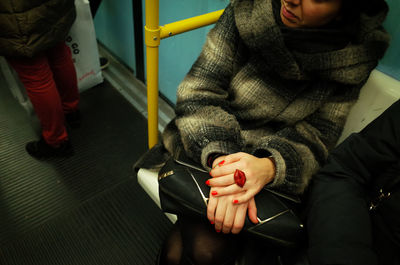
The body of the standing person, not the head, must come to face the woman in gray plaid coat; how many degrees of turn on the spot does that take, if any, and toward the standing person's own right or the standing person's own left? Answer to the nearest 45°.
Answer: approximately 135° to the standing person's own left

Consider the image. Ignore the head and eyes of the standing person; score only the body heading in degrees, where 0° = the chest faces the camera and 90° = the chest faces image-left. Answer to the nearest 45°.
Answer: approximately 90°

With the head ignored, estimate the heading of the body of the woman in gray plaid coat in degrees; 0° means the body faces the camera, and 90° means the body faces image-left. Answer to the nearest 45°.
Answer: approximately 45°

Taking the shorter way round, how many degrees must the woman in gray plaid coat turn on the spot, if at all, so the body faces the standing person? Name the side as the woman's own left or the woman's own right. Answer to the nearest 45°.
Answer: approximately 45° to the woman's own right
